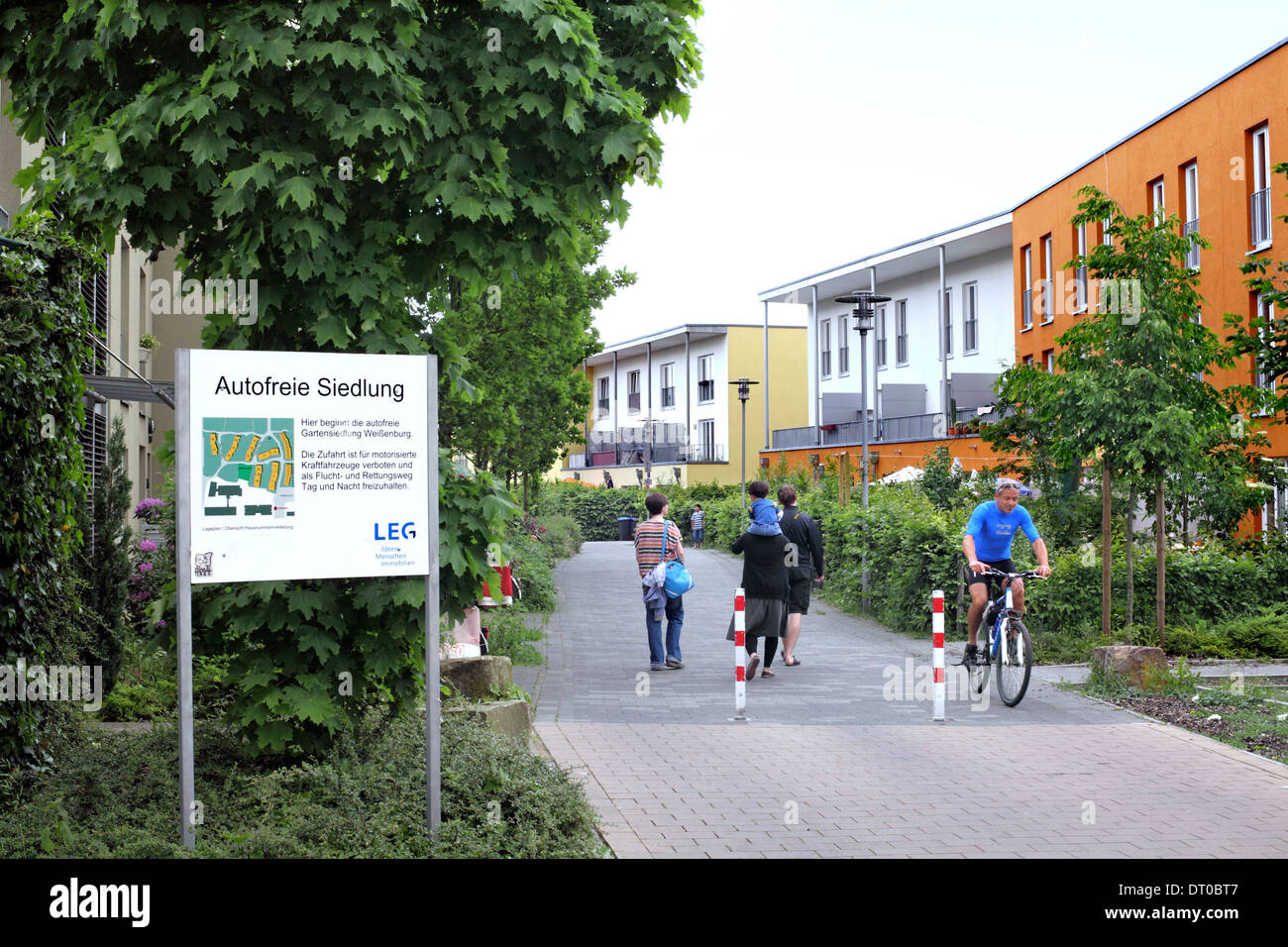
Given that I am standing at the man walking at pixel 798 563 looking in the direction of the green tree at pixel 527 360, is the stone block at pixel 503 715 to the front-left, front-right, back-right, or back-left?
back-left

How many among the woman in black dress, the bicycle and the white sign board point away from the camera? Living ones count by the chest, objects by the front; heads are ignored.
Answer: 1

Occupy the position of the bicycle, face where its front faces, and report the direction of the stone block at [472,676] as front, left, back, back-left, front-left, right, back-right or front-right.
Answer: right

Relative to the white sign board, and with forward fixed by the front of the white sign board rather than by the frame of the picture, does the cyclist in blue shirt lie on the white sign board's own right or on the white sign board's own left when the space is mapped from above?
on the white sign board's own left

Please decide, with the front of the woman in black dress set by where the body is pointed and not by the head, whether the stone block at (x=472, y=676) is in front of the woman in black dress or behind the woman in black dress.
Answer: behind

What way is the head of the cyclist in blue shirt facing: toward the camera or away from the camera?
toward the camera

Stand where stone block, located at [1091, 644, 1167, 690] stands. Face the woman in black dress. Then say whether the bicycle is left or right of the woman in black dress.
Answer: left

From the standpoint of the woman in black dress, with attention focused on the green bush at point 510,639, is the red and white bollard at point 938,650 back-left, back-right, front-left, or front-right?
back-left

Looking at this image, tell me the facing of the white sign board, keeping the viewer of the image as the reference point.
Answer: facing the viewer

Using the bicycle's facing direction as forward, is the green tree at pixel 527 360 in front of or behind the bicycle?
behind

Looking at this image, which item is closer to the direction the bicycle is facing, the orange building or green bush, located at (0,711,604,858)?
the green bush

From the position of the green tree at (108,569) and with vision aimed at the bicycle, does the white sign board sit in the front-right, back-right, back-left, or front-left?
front-right

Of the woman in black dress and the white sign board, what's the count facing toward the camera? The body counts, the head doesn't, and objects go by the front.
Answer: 1

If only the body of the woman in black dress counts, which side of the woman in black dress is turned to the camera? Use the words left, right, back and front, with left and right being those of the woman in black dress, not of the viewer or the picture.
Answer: back

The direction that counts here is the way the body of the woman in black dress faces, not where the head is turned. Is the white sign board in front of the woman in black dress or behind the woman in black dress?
behind

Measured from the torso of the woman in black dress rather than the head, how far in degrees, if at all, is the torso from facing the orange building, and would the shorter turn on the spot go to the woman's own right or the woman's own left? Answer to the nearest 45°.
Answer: approximately 45° to the woman's own right

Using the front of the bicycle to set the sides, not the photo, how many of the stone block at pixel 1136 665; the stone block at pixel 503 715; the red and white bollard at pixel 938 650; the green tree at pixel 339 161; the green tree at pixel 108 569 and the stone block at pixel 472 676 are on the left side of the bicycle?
1

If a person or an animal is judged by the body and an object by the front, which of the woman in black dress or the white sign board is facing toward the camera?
the white sign board

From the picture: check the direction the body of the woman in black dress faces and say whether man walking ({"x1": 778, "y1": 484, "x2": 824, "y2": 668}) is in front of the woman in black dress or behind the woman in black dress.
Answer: in front

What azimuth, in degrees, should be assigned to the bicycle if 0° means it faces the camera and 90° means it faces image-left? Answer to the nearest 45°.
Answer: approximately 315°
